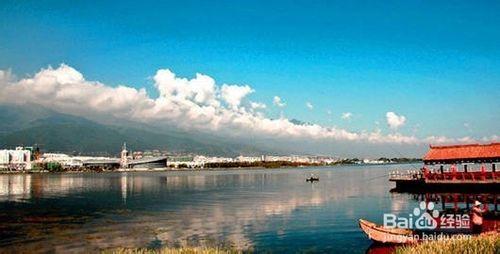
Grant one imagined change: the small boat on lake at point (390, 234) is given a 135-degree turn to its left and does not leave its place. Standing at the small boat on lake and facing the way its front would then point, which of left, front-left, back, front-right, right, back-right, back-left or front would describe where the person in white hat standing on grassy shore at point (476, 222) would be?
front-left

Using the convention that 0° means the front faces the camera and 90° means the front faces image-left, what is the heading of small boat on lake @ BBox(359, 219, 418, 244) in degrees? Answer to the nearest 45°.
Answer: approximately 90°
